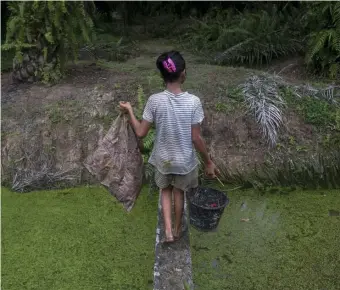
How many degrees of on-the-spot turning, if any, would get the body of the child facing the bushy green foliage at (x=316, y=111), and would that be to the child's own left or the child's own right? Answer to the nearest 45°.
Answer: approximately 45° to the child's own right

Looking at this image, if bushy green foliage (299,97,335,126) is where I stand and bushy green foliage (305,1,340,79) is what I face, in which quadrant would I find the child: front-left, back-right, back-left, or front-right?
back-left

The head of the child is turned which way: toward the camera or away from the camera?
away from the camera

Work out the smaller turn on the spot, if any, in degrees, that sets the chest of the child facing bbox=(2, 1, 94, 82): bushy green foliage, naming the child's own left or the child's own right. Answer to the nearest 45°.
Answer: approximately 45° to the child's own left

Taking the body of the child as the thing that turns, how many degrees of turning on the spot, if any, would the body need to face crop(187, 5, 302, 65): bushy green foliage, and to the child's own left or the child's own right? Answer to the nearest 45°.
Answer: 0° — they already face it

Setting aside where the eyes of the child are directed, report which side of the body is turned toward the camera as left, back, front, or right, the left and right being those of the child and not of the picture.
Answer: back

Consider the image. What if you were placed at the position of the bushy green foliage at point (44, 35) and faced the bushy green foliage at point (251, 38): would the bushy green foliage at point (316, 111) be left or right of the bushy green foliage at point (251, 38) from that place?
right
